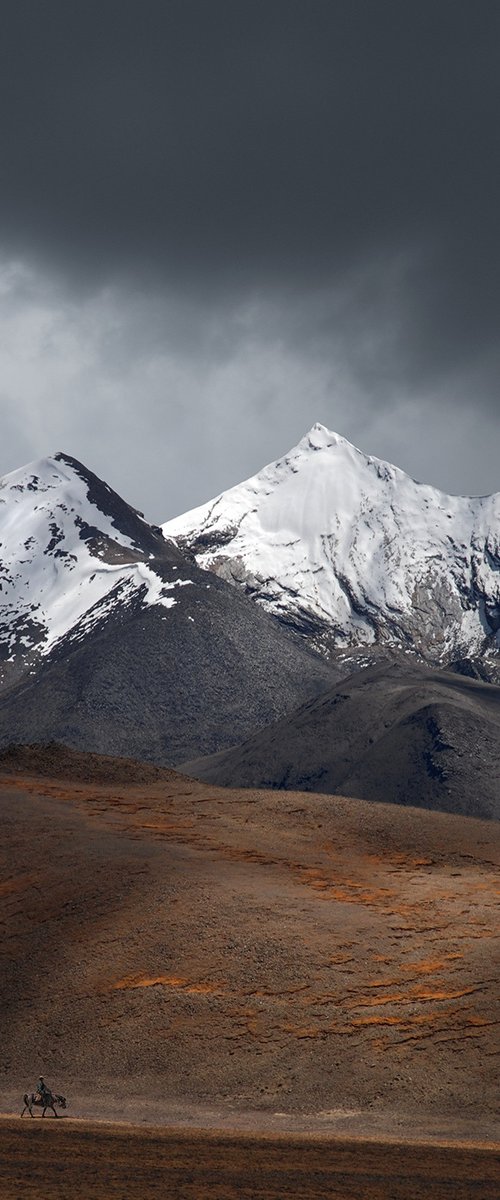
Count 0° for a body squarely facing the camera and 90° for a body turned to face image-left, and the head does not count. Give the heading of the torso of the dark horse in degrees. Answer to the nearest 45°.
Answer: approximately 270°
